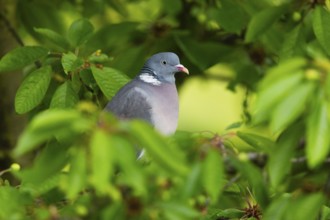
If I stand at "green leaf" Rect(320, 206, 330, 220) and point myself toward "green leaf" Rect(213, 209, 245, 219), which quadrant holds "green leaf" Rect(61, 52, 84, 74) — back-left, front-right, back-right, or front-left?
front-right

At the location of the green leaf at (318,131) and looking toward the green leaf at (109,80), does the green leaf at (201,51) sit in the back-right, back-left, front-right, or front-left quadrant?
front-right

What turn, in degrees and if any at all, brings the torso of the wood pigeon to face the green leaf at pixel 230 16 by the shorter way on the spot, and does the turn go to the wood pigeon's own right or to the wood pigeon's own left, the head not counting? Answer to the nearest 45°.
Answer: approximately 45° to the wood pigeon's own left

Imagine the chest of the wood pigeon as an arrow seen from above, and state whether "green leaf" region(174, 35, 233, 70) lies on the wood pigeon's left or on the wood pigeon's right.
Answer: on the wood pigeon's left

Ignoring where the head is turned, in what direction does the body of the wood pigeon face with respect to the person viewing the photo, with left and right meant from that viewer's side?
facing to the right of the viewer
